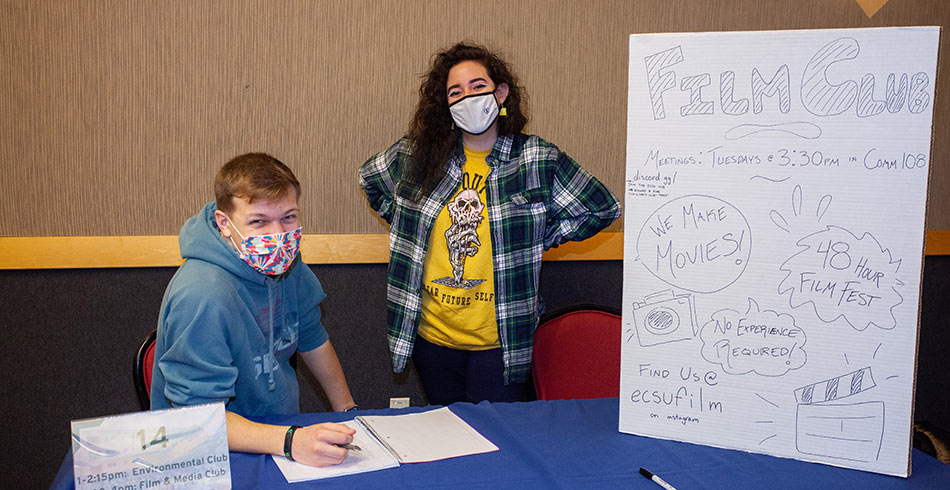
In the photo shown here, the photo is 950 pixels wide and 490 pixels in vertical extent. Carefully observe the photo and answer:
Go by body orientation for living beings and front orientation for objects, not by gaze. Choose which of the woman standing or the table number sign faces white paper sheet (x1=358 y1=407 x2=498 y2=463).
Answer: the woman standing

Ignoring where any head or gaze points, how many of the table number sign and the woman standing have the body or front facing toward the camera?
2

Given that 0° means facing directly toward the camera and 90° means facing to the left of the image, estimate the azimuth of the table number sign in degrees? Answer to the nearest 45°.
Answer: approximately 0°

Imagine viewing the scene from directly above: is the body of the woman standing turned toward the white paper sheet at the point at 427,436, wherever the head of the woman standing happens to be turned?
yes

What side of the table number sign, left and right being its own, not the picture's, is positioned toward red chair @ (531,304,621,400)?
left

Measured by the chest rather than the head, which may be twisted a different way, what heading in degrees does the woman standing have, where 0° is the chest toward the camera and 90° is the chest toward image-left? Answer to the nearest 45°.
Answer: approximately 0°

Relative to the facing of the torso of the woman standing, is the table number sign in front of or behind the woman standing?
in front

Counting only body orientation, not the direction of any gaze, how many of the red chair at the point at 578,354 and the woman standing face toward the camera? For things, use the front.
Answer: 2

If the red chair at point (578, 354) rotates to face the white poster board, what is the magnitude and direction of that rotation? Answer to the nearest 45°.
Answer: approximately 45° to its left

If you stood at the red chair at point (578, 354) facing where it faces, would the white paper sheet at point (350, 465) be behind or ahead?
ahead

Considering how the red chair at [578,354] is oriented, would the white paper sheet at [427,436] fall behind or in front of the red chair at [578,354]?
in front
